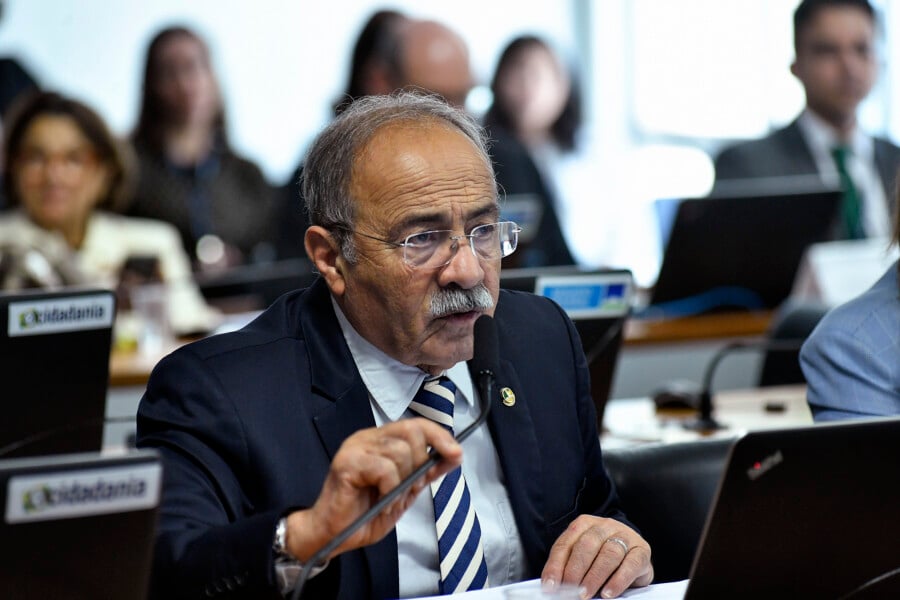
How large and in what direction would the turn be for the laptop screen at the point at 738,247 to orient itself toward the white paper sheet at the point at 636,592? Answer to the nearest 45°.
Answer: approximately 180°

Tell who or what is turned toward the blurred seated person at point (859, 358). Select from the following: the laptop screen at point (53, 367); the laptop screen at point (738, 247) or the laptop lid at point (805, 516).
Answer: the laptop lid at point (805, 516)

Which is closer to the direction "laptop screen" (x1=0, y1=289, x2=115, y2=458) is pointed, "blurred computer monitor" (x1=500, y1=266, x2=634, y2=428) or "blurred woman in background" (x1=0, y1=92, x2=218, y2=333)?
the blurred woman in background

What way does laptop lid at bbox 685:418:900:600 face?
away from the camera

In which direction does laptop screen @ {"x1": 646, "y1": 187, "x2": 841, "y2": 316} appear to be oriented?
away from the camera

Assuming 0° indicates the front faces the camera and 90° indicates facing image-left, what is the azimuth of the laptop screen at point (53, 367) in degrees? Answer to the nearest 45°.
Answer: approximately 180°

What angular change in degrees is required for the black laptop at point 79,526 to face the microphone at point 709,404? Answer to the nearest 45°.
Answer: approximately 45° to its right

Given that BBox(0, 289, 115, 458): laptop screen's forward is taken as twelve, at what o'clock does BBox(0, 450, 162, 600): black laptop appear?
The black laptop is roughly at 6 o'clock from the laptop screen.

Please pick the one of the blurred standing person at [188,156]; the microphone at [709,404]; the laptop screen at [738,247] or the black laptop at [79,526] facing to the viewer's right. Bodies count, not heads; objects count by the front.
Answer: the microphone

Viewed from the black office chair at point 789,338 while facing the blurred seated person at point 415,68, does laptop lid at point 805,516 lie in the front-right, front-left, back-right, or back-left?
back-left

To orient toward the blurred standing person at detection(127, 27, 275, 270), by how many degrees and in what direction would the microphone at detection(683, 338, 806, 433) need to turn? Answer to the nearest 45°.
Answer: approximately 135° to its left

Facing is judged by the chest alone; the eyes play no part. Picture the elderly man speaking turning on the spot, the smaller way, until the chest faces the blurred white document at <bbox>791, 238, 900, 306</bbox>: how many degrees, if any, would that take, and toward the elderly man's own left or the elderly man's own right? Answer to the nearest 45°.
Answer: approximately 90° to the elderly man's own left

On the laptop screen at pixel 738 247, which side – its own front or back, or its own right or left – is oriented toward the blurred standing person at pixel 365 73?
left

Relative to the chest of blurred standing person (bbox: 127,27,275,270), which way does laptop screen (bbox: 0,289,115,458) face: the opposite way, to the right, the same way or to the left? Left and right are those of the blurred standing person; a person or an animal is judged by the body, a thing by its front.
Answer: the opposite way
